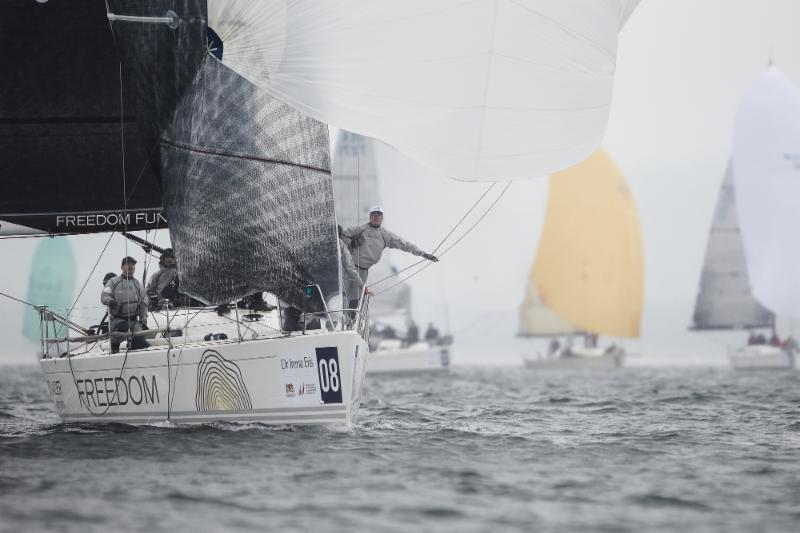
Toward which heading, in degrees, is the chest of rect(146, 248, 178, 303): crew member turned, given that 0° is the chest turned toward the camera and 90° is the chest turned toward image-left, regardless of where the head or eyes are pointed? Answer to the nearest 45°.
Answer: approximately 315°

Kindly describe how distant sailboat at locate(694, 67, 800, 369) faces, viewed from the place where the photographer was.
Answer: facing the viewer and to the right of the viewer

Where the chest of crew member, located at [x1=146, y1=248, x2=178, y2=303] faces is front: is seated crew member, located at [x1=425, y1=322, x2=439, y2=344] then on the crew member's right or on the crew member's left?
on the crew member's left

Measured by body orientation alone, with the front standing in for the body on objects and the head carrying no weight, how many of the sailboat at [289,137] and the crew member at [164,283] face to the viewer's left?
0

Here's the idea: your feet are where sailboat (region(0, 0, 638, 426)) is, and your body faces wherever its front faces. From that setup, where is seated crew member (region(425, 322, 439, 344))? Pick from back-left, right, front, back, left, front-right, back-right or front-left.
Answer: back-left

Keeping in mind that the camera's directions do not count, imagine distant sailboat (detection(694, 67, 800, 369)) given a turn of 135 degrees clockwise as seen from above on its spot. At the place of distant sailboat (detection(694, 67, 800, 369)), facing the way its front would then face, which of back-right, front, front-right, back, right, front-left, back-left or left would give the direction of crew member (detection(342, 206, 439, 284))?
left

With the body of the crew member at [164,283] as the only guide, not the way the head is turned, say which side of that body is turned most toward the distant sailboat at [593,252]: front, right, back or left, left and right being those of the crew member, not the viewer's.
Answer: left

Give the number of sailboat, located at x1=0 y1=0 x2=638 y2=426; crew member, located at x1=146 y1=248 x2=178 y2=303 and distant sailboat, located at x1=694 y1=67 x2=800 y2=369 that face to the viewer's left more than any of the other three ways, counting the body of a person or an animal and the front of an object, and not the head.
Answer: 0

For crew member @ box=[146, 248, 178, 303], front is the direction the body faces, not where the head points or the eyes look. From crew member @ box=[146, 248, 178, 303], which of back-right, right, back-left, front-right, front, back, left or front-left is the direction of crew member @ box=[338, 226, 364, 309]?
front

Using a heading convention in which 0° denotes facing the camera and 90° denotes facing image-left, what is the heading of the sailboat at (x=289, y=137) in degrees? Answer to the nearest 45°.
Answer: approximately 315°
